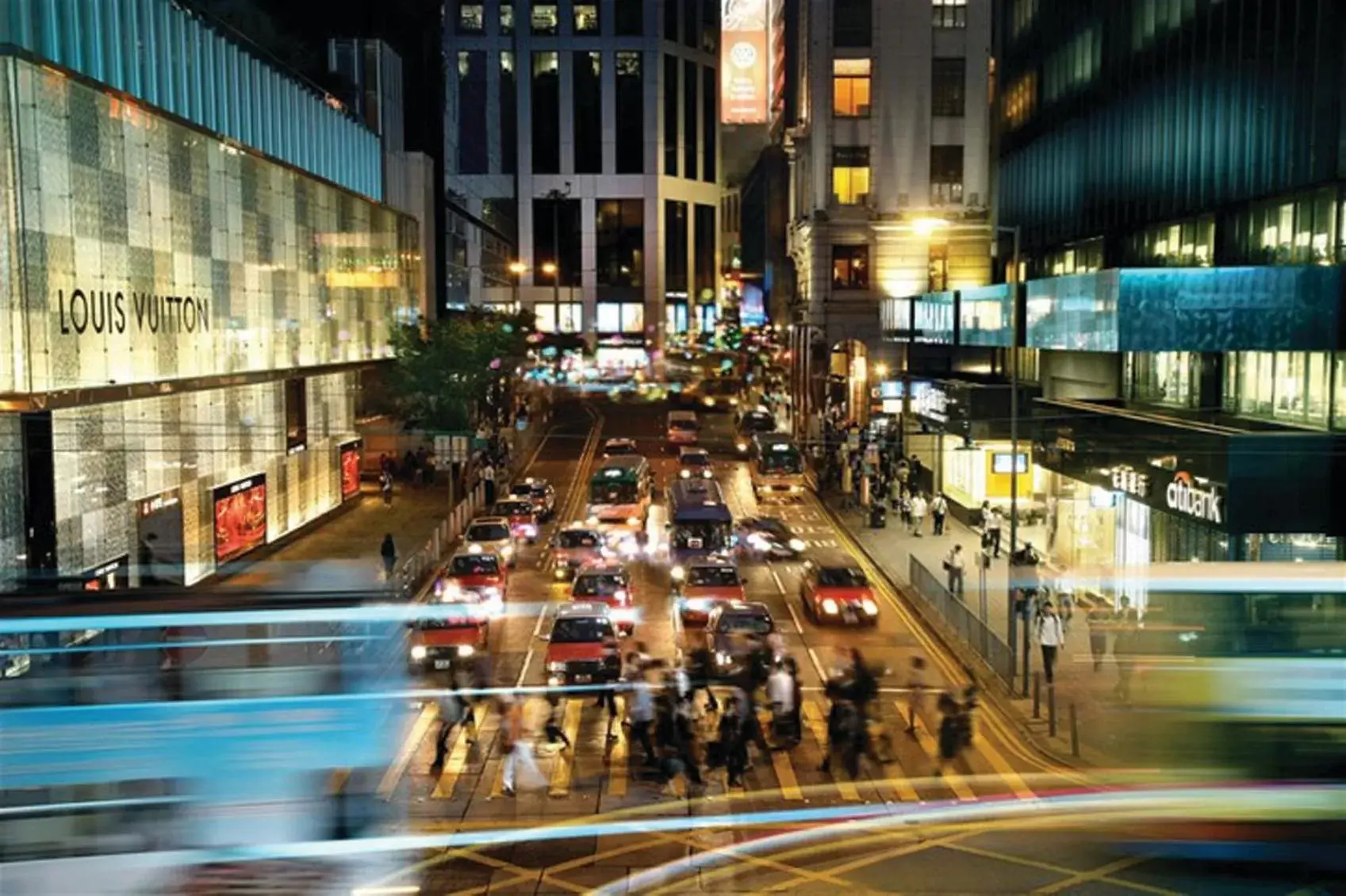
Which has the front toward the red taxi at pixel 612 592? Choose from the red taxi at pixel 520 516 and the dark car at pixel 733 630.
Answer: the red taxi at pixel 520 516

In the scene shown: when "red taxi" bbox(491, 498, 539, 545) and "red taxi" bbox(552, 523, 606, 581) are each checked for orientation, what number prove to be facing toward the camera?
2

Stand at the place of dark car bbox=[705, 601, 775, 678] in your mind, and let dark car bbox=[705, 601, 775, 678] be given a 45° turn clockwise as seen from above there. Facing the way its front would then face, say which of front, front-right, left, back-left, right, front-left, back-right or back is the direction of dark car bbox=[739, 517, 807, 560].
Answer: back-right

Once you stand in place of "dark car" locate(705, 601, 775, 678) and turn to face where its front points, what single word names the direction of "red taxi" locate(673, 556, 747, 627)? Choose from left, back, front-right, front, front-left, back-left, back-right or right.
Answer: back

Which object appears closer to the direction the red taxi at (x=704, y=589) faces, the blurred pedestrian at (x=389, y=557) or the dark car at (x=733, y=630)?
the dark car

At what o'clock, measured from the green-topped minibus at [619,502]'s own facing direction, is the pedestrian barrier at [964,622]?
The pedestrian barrier is roughly at 11 o'clock from the green-topped minibus.

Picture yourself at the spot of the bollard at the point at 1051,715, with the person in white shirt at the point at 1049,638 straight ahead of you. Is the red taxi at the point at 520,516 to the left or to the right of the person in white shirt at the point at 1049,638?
left

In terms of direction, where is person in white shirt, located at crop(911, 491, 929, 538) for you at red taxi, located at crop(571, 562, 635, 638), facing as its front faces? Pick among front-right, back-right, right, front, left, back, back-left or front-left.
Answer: back-left

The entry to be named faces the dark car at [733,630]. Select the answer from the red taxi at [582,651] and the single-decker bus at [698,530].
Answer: the single-decker bus

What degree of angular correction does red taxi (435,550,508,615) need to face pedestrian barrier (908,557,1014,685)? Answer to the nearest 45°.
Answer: approximately 45° to its left
